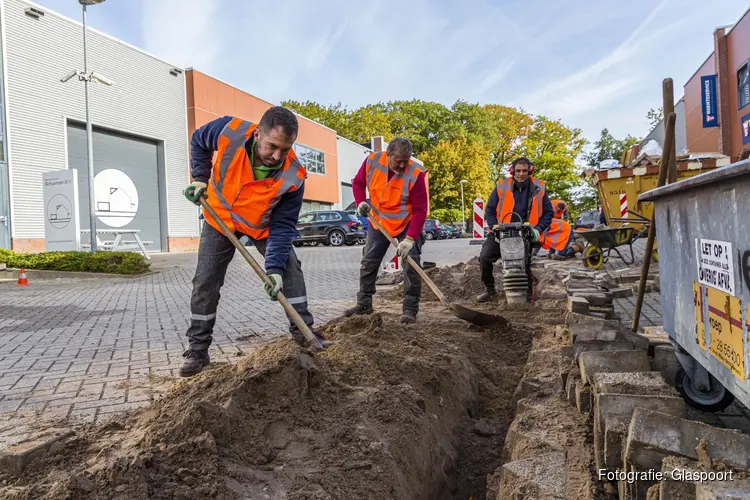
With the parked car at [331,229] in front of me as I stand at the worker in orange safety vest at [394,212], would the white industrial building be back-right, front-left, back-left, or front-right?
front-left

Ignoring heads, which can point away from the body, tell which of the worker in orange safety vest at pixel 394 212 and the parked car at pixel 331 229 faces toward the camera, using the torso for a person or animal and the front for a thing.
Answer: the worker in orange safety vest

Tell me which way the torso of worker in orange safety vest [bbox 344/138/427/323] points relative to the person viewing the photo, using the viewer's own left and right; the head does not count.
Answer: facing the viewer

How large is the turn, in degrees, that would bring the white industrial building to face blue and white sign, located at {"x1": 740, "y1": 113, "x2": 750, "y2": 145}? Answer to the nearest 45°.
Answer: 0° — it already faces it

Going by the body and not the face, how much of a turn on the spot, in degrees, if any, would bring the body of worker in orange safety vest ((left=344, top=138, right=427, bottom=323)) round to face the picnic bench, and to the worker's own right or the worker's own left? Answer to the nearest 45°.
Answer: approximately 135° to the worker's own right

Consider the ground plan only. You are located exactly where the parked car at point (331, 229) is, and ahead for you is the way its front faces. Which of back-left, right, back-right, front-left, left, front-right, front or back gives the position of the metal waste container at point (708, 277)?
back-left

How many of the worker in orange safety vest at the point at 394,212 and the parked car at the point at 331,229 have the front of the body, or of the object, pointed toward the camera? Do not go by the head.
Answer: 1

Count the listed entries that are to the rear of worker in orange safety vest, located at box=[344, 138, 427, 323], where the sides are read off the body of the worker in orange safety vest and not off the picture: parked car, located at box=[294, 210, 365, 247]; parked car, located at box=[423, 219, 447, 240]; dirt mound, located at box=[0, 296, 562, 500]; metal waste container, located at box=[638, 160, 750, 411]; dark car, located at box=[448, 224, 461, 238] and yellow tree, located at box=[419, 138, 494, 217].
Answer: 4

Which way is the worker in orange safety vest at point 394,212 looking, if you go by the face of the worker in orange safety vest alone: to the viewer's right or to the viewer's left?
to the viewer's right

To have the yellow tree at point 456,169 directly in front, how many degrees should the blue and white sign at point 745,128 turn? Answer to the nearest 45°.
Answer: approximately 90° to its right

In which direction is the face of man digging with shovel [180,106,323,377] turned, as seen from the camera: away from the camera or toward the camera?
toward the camera

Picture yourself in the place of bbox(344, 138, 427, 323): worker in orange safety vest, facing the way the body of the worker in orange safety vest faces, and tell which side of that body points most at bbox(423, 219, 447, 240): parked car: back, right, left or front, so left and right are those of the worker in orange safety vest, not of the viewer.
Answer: back

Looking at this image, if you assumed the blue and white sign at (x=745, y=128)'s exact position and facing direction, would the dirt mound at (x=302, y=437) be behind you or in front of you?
in front

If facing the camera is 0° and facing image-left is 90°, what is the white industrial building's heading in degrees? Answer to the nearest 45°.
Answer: approximately 315°

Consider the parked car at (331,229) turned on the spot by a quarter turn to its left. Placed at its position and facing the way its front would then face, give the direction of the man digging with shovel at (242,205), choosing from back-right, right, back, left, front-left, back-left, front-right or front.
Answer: front-left

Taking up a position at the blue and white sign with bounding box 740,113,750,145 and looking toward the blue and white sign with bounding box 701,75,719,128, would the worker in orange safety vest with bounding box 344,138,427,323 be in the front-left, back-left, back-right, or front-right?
back-left
